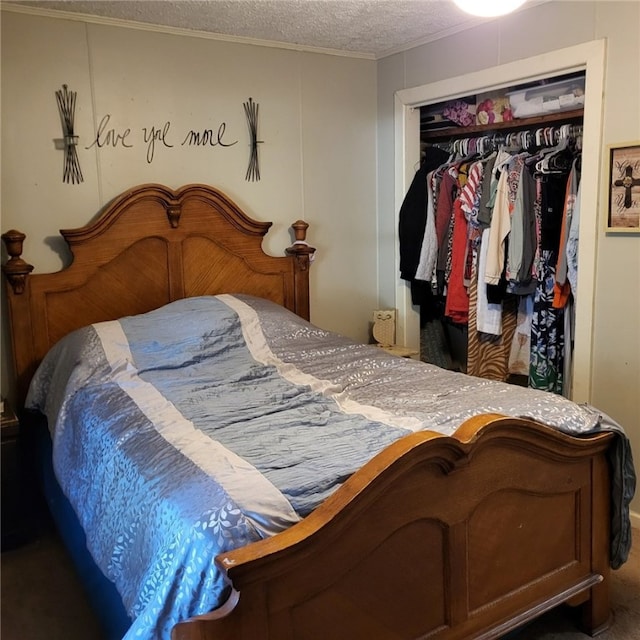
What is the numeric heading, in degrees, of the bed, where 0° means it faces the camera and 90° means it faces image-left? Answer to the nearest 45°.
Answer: approximately 315°

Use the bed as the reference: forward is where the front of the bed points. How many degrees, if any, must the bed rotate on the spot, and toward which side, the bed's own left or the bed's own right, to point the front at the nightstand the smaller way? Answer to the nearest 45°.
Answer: approximately 180°

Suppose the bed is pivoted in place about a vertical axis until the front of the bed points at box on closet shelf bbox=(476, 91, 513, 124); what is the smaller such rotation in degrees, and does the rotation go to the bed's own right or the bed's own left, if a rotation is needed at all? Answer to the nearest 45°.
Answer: approximately 90° to the bed's own left

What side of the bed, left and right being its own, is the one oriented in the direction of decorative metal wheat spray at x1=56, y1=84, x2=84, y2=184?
back
